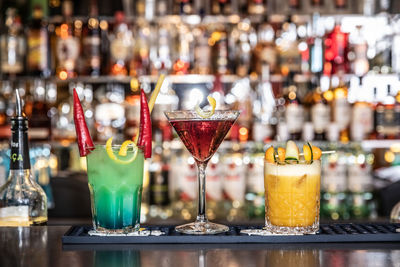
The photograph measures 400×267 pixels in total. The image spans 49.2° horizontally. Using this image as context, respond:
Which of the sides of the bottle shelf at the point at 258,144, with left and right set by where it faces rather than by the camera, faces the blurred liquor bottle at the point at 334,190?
left

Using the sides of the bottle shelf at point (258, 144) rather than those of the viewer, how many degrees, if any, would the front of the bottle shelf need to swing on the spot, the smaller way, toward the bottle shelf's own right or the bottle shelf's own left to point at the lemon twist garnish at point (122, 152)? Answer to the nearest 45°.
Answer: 0° — it already faces it

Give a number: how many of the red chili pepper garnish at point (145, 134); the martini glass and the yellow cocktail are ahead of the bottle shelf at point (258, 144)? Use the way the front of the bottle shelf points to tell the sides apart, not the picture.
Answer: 3

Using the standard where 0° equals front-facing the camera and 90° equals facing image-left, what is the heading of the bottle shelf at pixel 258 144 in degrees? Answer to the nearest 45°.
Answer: approximately 0°

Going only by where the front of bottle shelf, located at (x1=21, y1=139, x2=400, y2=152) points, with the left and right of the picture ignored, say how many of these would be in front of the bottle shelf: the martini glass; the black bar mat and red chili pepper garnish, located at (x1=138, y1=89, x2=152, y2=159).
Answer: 3

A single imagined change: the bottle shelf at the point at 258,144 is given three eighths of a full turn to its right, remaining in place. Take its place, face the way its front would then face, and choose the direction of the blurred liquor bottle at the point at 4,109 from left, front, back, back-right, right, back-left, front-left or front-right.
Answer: front-left
